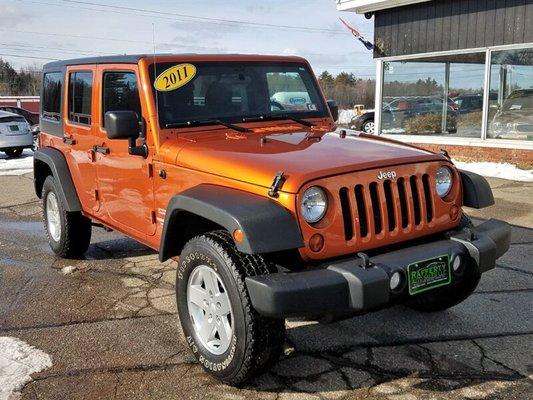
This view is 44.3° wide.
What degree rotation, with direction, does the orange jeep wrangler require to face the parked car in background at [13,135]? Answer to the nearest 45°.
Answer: approximately 180°

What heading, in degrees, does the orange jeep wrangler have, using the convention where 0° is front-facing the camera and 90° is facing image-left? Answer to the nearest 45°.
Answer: approximately 315°

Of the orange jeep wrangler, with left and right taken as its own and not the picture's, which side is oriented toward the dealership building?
left
